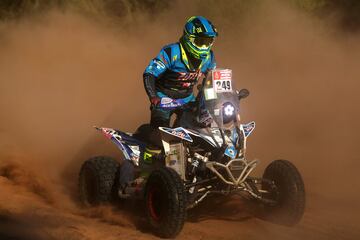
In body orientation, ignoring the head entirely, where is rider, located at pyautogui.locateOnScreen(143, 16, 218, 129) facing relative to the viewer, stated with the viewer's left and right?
facing the viewer and to the right of the viewer
